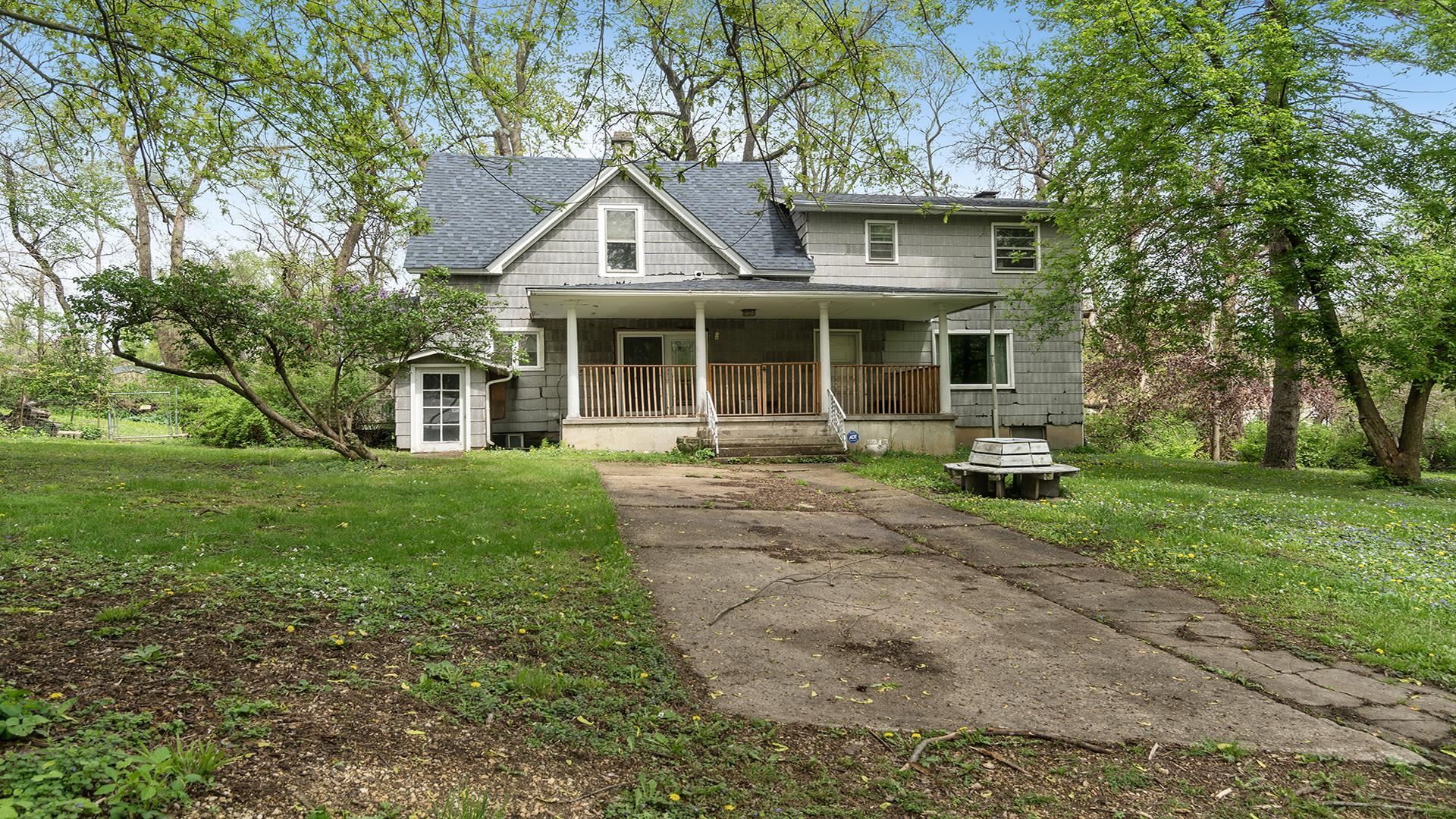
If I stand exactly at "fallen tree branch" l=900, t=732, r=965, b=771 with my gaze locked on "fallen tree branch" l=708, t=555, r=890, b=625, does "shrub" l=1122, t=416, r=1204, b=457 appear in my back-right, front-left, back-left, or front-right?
front-right

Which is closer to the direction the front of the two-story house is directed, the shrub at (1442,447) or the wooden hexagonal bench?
the wooden hexagonal bench

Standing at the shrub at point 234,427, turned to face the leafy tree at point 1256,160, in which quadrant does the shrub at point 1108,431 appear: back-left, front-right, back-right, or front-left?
front-left

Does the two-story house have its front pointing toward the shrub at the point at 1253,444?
no

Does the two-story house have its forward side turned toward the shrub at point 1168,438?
no

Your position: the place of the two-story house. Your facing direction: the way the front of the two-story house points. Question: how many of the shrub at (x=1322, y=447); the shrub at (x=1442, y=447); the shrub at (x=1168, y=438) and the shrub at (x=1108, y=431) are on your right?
0

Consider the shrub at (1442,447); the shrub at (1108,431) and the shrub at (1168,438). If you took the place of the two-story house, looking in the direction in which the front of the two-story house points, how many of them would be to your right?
0

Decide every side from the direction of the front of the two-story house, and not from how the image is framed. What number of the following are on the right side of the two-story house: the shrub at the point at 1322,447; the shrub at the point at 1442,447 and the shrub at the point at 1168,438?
0

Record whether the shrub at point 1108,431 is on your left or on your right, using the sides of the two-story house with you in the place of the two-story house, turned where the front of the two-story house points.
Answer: on your left

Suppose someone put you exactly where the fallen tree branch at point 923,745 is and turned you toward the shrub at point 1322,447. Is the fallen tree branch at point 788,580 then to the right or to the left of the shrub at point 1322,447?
left

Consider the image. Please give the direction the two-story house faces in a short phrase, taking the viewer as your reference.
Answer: facing the viewer

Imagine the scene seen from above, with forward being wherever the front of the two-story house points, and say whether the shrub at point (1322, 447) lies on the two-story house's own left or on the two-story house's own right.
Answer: on the two-story house's own left

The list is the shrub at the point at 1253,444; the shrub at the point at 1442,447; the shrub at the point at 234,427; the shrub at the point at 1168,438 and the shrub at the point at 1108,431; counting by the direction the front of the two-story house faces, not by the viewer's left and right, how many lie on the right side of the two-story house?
1

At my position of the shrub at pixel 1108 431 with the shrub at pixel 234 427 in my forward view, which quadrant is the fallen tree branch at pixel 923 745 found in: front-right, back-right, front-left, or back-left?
front-left

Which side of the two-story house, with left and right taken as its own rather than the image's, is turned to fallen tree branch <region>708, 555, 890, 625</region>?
front

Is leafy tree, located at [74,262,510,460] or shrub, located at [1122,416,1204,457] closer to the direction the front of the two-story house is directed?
the leafy tree

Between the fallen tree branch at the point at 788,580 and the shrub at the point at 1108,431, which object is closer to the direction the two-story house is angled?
the fallen tree branch

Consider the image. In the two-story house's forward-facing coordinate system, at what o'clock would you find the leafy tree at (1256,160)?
The leafy tree is roughly at 10 o'clock from the two-story house.

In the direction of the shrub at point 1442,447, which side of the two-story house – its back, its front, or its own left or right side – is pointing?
left
